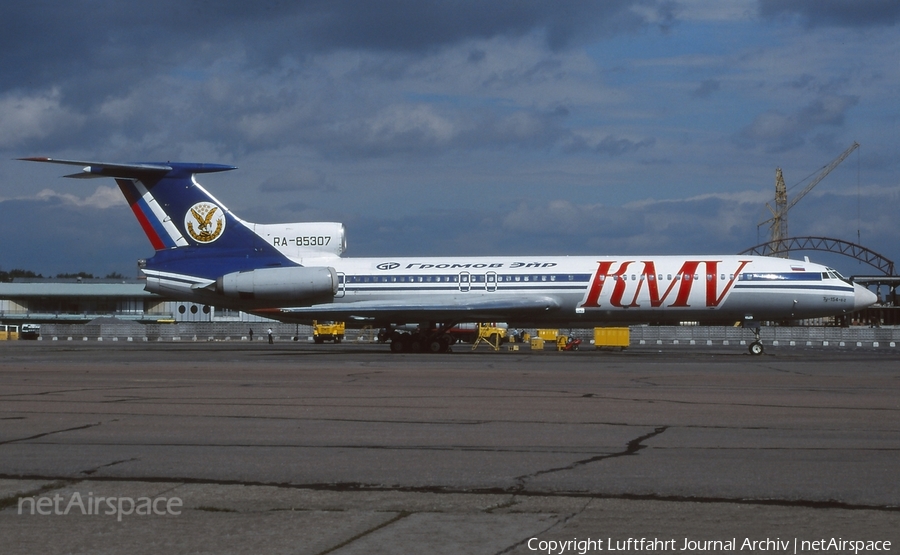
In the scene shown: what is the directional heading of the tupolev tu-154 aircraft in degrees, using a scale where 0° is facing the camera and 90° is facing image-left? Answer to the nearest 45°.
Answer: approximately 270°

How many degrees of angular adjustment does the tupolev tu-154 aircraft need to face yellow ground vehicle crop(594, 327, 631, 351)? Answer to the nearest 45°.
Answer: approximately 45° to its left

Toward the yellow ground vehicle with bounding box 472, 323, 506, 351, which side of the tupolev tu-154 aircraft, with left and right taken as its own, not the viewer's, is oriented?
left
